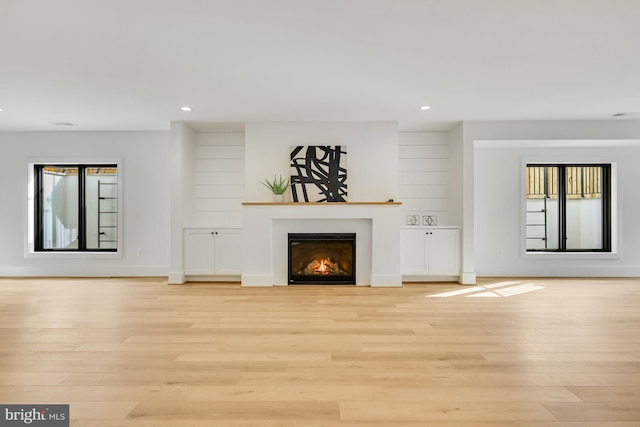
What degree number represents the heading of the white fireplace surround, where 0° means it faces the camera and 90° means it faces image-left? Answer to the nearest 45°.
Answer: approximately 0°

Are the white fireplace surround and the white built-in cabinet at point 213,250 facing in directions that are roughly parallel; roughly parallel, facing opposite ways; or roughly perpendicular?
roughly parallel

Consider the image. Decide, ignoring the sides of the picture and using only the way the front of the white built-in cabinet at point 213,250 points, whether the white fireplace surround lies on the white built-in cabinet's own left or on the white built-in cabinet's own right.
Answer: on the white built-in cabinet's own left

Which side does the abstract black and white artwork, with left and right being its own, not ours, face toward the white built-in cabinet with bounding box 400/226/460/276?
left

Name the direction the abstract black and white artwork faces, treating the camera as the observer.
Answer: facing the viewer

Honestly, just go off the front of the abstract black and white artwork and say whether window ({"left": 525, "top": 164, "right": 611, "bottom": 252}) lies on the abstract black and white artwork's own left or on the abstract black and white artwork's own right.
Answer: on the abstract black and white artwork's own left

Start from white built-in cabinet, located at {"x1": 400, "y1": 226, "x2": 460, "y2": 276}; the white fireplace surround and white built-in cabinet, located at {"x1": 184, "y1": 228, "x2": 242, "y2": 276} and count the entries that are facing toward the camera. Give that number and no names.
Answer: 3

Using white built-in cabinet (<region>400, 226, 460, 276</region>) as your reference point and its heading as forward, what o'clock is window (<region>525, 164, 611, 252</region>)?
The window is roughly at 8 o'clock from the white built-in cabinet.

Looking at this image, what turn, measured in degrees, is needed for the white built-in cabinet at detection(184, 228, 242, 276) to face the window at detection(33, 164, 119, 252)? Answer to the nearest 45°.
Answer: approximately 135° to its right

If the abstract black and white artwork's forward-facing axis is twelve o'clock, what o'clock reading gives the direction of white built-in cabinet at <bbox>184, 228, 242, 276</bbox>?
The white built-in cabinet is roughly at 3 o'clock from the abstract black and white artwork.

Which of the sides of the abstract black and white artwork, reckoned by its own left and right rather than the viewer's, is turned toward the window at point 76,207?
right

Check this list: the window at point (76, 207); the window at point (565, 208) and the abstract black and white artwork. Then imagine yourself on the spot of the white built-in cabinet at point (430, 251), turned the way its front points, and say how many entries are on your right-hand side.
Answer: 2

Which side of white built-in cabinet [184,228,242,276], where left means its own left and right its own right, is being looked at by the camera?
front

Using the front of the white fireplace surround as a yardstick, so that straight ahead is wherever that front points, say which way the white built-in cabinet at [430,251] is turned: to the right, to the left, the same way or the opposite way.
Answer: the same way

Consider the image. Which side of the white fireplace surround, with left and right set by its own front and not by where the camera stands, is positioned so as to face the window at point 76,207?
right

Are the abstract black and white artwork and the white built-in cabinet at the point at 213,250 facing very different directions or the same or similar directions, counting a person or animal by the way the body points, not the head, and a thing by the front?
same or similar directions

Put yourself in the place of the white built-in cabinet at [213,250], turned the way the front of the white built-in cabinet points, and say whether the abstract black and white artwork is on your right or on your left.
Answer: on your left

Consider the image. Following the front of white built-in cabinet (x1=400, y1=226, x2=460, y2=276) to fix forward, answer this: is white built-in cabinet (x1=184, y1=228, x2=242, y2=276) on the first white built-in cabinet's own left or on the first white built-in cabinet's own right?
on the first white built-in cabinet's own right
